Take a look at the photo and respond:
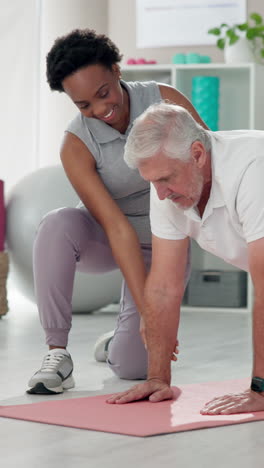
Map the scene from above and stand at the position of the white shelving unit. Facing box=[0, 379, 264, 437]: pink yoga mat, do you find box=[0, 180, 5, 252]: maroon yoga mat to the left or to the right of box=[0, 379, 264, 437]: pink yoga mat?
right

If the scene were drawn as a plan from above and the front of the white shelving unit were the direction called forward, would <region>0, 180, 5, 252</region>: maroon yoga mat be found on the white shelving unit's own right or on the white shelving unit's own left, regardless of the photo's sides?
on the white shelving unit's own right

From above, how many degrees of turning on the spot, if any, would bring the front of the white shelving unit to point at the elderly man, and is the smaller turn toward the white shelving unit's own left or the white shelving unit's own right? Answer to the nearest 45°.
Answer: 0° — it already faces them

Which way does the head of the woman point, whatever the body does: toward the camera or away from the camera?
toward the camera

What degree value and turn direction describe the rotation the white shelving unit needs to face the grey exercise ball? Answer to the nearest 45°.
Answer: approximately 45° to its right

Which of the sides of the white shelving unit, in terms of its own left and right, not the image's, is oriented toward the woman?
front

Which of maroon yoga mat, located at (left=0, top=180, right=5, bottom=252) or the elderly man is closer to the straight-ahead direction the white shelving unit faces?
the elderly man

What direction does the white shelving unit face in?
toward the camera

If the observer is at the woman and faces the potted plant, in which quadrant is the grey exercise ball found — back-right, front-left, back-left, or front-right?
front-left
